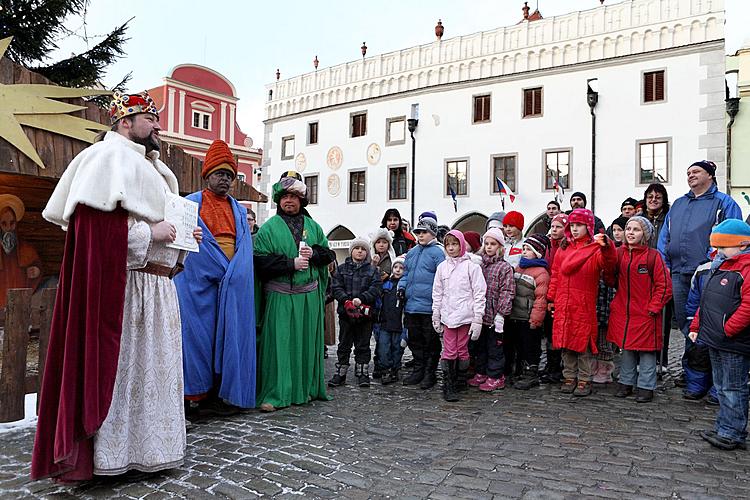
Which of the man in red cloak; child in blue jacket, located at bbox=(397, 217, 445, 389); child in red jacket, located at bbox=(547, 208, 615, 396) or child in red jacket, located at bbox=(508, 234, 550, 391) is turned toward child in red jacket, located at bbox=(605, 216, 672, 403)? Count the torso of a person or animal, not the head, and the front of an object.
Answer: the man in red cloak

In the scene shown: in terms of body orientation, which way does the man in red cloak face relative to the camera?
to the viewer's right

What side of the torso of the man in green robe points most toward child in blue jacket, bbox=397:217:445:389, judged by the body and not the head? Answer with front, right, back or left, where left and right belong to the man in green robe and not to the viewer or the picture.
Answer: left

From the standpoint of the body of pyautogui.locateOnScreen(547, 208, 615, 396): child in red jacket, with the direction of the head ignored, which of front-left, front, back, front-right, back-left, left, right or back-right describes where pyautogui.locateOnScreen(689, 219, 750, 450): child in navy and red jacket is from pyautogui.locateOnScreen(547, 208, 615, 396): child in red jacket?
left

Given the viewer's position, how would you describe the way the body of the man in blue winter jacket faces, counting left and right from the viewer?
facing the viewer and to the left of the viewer

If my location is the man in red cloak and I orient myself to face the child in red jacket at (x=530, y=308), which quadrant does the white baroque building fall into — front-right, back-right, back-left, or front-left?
front-left

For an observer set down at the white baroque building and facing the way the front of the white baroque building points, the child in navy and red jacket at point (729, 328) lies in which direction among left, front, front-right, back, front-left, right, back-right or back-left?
front-left

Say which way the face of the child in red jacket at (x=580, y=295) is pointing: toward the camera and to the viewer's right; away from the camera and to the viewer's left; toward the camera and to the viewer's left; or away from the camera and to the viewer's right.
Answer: toward the camera and to the viewer's left

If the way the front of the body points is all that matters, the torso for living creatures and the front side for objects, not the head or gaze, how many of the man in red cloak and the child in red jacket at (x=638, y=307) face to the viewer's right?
1

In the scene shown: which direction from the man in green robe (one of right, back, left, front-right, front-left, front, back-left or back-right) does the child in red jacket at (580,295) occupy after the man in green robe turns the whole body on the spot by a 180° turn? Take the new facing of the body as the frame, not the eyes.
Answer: back-right

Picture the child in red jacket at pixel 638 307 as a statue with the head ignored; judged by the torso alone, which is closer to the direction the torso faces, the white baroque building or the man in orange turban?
the man in orange turban

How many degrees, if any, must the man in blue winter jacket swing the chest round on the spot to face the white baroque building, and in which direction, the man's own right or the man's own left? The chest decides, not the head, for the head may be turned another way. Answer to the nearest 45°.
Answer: approximately 135° to the man's own right

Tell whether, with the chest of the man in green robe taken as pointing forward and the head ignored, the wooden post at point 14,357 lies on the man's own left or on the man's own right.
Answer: on the man's own right

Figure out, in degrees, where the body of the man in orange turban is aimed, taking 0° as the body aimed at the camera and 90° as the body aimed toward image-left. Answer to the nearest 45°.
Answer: approximately 315°

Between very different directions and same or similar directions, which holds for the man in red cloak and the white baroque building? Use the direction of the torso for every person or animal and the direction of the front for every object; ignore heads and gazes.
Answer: very different directions

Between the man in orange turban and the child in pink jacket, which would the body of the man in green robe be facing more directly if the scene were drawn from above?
the child in pink jacket

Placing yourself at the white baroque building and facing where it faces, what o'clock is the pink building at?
The pink building is roughly at 2 o'clock from the white baroque building.

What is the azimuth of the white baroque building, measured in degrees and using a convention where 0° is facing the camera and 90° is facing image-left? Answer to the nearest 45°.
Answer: approximately 45°
